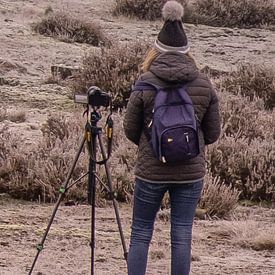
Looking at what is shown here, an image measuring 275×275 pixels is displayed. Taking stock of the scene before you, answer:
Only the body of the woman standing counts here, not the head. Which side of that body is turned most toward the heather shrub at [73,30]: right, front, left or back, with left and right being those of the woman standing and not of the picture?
front

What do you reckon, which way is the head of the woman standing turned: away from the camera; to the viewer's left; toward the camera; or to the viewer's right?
away from the camera

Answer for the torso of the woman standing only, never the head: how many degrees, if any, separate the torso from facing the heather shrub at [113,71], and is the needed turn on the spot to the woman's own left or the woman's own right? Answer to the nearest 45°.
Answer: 0° — they already face it

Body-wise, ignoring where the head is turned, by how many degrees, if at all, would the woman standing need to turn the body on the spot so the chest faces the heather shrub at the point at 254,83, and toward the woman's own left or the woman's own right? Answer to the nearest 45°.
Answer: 0° — they already face it

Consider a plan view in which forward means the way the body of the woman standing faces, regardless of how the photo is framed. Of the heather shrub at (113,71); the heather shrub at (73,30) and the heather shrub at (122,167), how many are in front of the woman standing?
3

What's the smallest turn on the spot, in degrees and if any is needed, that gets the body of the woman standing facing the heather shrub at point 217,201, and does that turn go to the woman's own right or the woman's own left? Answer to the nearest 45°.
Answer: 0° — they already face it

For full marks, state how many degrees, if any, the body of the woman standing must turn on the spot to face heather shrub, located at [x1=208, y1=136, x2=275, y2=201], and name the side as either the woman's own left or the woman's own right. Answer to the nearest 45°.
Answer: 0° — they already face it

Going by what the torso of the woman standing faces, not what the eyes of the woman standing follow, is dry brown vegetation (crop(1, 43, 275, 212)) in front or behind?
in front

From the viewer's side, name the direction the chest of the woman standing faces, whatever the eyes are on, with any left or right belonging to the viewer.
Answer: facing away from the viewer

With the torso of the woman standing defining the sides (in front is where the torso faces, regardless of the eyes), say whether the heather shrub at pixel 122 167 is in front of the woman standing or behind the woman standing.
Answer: in front

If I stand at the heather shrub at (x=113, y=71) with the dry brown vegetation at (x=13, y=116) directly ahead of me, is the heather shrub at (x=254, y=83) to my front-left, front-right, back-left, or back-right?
back-left
